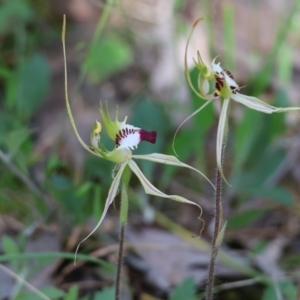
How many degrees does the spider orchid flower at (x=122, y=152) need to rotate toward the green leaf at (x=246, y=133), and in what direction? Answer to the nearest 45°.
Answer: approximately 45° to its left

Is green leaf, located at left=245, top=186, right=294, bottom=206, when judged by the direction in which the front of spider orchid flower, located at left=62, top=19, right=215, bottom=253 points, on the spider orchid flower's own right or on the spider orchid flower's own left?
on the spider orchid flower's own left

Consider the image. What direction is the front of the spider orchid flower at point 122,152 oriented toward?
to the viewer's right
